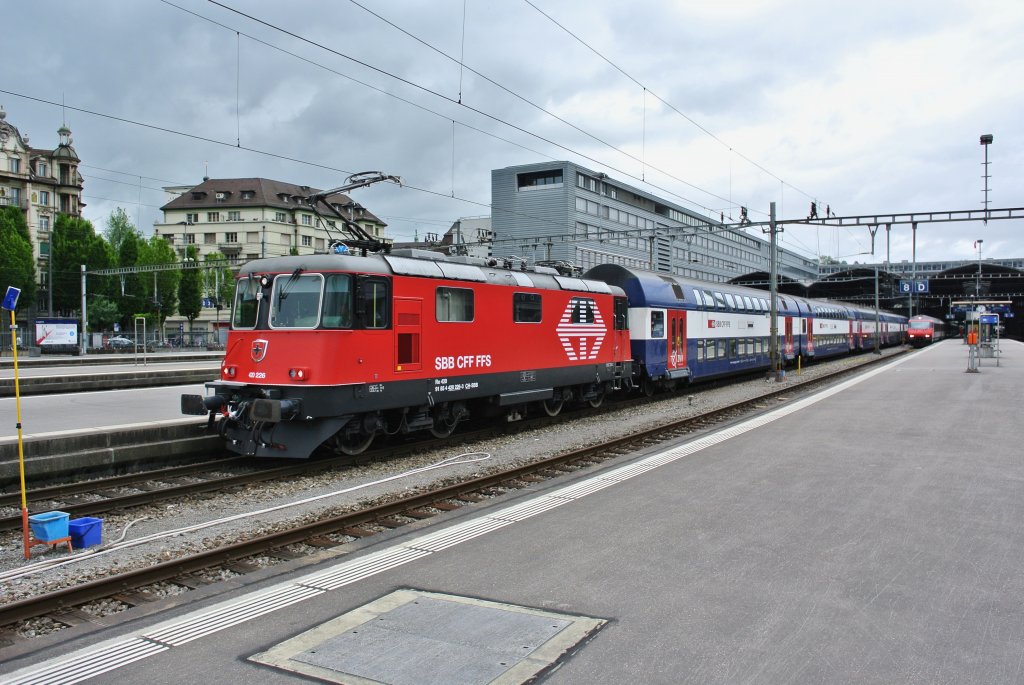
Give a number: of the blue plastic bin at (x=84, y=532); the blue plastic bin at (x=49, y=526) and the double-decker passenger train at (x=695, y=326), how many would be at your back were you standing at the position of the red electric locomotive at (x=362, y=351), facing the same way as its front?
1

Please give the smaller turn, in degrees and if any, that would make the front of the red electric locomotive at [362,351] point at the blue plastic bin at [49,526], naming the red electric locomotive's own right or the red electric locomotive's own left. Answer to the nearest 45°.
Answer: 0° — it already faces it

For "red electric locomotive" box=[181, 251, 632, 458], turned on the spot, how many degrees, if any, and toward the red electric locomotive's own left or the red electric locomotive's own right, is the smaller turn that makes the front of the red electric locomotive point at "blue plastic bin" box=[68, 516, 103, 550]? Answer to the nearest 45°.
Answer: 0° — it already faces it

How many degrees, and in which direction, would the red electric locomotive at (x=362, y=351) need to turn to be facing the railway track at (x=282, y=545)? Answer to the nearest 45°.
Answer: approximately 45° to its left

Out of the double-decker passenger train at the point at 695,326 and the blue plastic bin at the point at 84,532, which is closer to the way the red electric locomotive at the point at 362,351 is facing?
the blue plastic bin

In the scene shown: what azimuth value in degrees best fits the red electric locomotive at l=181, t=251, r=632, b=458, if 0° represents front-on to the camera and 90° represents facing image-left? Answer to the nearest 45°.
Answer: approximately 45°

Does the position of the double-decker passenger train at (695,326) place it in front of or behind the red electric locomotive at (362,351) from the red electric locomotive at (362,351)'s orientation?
behind
